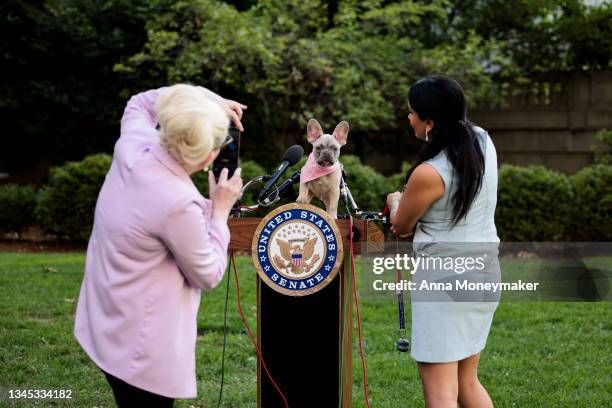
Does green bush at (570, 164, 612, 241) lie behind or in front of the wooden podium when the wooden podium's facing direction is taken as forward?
behind

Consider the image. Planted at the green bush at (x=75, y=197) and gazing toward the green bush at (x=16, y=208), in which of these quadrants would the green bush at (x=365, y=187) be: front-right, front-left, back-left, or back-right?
back-right

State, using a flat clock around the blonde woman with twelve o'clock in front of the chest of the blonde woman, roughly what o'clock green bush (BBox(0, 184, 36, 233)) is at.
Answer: The green bush is roughly at 10 o'clock from the blonde woman.

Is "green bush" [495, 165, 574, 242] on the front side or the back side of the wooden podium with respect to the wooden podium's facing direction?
on the back side

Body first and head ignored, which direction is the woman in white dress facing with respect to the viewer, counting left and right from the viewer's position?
facing away from the viewer and to the left of the viewer

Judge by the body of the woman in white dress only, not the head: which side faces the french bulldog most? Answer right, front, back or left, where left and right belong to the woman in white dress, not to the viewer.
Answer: front

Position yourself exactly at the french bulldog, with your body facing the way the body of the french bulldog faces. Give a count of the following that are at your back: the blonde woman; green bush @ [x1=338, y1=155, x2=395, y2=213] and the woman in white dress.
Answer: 1

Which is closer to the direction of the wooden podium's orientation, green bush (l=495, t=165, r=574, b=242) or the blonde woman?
the blonde woman

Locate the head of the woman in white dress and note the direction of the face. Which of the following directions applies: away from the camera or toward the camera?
away from the camera

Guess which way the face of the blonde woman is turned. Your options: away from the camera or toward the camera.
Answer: away from the camera

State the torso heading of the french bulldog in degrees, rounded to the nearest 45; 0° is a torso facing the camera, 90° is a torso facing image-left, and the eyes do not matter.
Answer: approximately 0°

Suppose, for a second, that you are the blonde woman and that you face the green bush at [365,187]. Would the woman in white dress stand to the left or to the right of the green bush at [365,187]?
right

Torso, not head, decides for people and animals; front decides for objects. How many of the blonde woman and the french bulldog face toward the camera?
1

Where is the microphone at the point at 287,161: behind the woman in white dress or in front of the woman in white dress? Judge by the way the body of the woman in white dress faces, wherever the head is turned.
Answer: in front

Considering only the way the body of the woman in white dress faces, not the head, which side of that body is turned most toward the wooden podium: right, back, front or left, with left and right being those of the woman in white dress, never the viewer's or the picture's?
front

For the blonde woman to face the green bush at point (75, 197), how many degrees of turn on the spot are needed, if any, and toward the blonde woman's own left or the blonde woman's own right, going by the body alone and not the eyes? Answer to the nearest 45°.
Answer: approximately 45° to the blonde woman's own left

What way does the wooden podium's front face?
toward the camera
